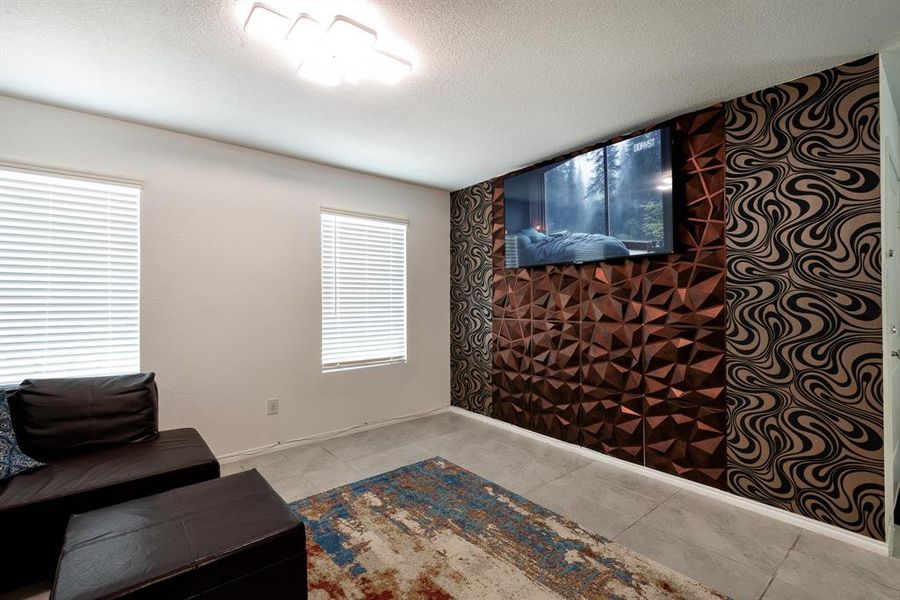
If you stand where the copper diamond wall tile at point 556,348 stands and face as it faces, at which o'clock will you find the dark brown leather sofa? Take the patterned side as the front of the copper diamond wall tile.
The dark brown leather sofa is roughly at 12 o'clock from the copper diamond wall tile.

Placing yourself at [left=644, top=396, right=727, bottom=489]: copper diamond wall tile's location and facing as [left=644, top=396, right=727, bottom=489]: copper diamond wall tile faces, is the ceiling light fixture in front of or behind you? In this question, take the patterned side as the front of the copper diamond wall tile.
in front

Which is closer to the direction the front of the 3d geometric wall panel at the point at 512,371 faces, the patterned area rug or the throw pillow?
the throw pillow

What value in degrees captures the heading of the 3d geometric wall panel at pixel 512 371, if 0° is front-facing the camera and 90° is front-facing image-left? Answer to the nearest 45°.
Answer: approximately 45°

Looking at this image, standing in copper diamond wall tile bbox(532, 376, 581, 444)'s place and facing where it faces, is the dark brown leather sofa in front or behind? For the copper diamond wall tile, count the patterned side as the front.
in front

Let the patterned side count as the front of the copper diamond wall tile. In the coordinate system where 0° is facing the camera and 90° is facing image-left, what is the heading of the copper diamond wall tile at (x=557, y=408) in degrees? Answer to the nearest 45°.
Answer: approximately 45°

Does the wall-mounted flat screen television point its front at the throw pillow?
yes

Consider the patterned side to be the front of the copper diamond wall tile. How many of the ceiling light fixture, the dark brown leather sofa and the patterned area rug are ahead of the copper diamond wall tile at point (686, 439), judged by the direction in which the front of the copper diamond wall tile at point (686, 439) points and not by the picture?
3
